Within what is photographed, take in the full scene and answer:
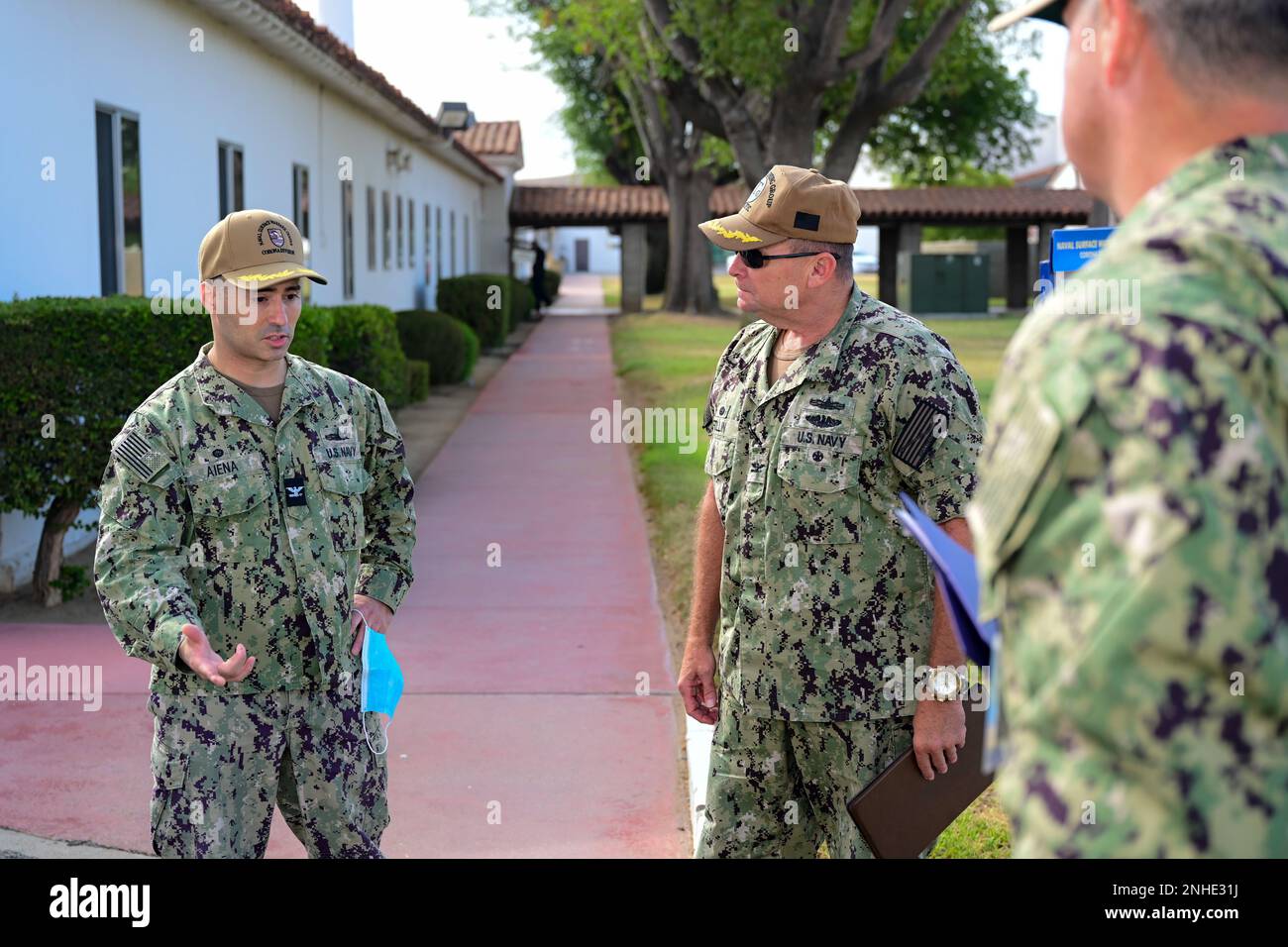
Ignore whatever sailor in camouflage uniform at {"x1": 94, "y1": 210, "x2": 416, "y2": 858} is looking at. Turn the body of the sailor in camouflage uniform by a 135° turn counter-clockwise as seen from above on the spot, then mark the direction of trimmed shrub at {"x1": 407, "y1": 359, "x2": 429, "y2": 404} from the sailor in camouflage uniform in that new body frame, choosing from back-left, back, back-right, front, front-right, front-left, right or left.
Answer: front

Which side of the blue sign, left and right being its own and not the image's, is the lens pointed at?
front

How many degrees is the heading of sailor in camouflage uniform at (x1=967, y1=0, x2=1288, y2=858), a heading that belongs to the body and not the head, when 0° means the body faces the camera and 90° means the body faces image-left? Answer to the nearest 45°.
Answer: approximately 135°

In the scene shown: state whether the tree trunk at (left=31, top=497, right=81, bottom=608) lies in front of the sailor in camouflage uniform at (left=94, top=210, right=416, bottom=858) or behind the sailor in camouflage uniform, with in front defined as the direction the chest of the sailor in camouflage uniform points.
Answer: behind

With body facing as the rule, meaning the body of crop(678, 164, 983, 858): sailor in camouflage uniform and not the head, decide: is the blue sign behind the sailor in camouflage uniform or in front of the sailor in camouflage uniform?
behind

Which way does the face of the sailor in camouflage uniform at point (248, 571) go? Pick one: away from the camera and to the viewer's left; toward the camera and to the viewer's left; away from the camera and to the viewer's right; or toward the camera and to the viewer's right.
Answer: toward the camera and to the viewer's right

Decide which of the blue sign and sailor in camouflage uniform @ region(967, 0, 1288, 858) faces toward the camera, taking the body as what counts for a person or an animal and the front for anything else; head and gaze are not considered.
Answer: the blue sign

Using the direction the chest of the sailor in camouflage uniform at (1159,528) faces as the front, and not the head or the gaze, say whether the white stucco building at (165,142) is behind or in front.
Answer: in front

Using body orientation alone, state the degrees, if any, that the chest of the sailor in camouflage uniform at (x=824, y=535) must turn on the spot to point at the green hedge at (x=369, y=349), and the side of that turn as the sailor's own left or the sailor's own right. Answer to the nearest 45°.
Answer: approximately 135° to the sailor's own right

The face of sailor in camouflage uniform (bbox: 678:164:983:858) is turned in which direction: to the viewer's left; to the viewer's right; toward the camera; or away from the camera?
to the viewer's left

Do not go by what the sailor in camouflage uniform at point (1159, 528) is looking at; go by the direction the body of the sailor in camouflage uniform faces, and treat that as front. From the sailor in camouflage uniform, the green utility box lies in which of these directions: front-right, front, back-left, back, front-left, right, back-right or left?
front-right

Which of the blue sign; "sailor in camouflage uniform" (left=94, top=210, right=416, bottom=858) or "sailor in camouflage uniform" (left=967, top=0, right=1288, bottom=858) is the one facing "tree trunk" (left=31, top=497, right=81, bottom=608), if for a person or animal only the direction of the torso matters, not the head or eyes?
"sailor in camouflage uniform" (left=967, top=0, right=1288, bottom=858)

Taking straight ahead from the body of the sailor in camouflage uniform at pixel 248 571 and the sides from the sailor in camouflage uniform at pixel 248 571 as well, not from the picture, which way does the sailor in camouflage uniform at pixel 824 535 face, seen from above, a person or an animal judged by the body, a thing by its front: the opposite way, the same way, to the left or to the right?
to the right

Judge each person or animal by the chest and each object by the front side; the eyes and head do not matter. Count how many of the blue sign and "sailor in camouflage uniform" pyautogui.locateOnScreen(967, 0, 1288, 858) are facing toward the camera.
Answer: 1

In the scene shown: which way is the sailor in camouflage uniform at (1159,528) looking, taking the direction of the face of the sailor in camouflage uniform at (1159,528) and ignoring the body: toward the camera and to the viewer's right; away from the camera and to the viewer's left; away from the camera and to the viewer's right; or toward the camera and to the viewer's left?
away from the camera and to the viewer's left

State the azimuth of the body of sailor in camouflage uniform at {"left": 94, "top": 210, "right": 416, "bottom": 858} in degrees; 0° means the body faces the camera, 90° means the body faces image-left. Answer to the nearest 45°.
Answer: approximately 315°

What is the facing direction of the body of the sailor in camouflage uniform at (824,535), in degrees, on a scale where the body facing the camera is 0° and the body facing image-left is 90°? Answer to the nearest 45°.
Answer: approximately 45°
